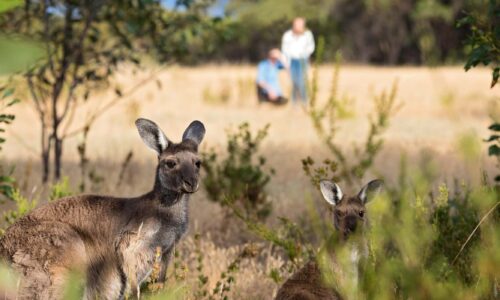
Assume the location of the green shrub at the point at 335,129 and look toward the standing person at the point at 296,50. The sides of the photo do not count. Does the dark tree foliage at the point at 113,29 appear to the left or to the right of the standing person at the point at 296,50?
left

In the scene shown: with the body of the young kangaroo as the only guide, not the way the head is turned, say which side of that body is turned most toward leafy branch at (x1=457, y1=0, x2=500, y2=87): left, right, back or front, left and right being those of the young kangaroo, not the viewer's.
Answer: left

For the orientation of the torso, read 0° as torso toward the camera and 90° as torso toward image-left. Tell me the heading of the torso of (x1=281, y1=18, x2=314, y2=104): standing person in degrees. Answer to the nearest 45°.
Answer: approximately 0°

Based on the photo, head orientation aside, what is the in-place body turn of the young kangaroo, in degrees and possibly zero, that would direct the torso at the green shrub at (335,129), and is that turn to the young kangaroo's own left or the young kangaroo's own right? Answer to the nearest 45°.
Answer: approximately 135° to the young kangaroo's own left

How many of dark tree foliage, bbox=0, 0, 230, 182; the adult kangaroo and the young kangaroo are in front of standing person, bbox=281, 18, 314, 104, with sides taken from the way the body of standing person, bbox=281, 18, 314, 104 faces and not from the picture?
3

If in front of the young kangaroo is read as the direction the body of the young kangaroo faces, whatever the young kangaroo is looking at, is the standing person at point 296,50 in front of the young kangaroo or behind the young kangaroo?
behind
